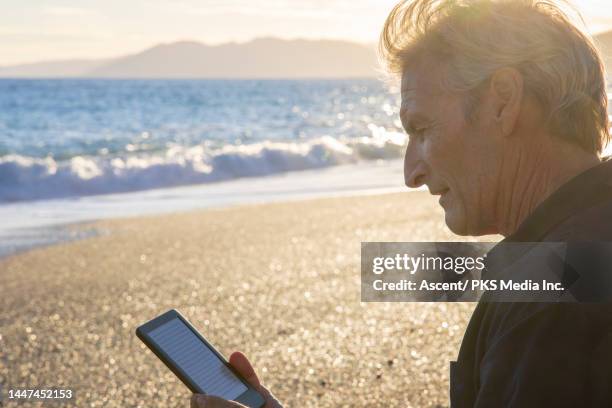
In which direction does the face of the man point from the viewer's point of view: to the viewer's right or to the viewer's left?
to the viewer's left

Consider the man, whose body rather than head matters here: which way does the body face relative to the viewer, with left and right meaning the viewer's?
facing to the left of the viewer
